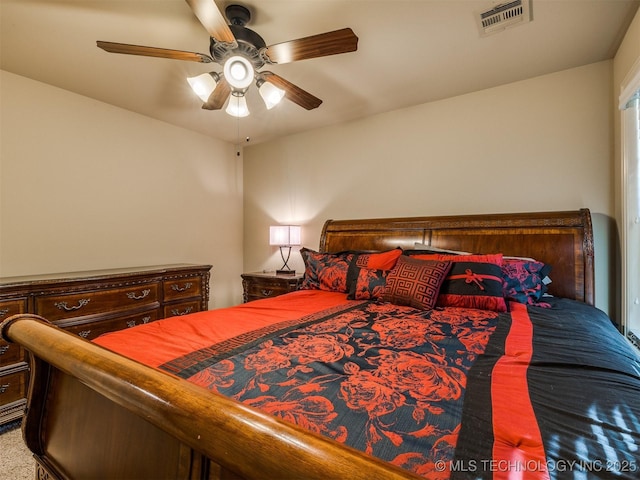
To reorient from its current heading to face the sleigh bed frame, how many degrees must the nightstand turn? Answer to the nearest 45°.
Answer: approximately 45° to its left

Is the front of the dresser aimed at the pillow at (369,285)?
yes

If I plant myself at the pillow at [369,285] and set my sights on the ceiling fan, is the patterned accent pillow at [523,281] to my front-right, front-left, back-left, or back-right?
back-left

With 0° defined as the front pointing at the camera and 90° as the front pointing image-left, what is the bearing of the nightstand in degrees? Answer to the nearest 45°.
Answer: approximately 45°

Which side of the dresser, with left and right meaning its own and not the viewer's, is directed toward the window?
front

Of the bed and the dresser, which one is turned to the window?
the dresser

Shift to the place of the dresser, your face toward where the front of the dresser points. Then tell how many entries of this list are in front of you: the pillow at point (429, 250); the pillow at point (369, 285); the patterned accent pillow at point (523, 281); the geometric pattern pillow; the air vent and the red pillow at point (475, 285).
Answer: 6

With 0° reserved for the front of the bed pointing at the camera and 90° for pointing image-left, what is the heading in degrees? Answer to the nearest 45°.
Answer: approximately 45°

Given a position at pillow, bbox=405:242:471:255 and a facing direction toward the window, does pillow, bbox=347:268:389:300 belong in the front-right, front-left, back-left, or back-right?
back-right

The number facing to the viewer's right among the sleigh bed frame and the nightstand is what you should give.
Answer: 0

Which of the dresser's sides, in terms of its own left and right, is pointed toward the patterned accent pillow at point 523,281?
front

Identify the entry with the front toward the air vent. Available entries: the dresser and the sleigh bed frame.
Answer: the dresser

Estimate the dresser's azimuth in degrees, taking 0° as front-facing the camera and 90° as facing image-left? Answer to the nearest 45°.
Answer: approximately 315°

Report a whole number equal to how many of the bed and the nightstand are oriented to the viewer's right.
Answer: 0
